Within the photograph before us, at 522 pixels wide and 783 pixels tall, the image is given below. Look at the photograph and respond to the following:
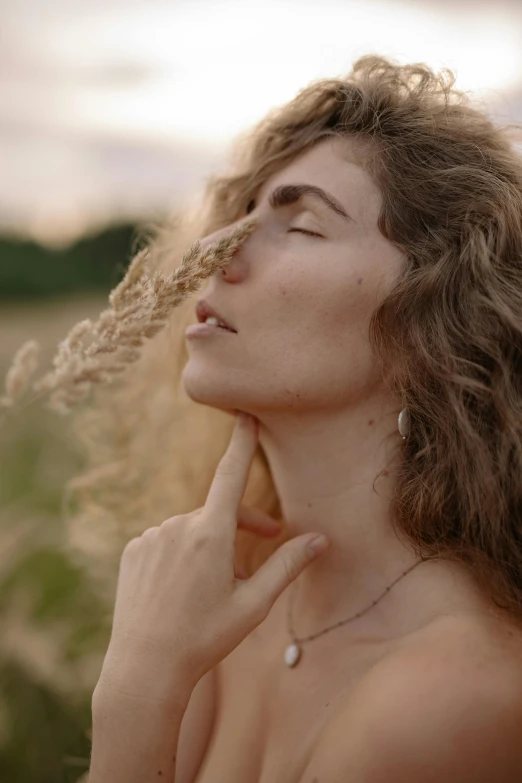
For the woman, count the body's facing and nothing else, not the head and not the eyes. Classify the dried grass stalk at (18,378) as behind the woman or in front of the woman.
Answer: in front

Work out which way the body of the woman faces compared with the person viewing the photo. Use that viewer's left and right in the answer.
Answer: facing the viewer and to the left of the viewer
